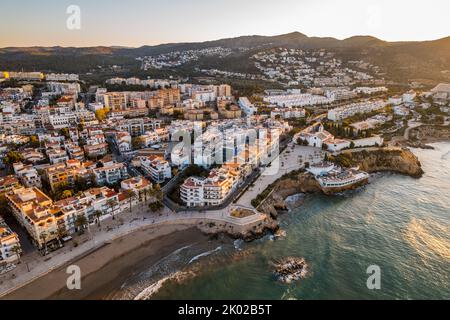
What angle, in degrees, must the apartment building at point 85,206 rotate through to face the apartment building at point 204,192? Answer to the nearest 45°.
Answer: approximately 45° to its left

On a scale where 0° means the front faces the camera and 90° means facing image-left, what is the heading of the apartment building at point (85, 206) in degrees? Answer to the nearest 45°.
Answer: approximately 315°

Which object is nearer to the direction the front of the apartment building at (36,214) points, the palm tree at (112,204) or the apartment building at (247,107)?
the palm tree

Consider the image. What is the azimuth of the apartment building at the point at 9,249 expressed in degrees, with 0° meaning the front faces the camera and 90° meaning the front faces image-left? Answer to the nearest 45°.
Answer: approximately 315°

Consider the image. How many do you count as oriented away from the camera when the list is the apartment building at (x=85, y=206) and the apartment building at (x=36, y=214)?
0

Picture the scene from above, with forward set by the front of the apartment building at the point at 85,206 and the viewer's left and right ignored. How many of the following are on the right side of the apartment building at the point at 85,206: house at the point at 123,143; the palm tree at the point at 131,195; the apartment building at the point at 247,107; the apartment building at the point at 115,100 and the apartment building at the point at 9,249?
1

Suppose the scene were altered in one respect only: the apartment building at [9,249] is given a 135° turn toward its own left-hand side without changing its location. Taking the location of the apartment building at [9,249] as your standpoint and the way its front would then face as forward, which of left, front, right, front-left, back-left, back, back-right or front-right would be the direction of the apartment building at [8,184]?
front

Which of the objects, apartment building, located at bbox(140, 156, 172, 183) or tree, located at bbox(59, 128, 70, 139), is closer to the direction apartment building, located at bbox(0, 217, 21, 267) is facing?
the apartment building

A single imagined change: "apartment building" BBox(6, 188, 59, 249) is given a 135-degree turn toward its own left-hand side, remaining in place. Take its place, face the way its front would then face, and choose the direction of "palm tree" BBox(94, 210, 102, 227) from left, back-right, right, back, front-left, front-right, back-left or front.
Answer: right

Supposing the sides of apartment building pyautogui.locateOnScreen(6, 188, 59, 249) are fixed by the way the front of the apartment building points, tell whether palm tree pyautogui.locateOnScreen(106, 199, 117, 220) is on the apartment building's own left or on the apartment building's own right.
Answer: on the apartment building's own left

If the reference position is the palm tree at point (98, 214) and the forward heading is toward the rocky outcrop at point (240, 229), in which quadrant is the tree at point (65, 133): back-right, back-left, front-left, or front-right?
back-left

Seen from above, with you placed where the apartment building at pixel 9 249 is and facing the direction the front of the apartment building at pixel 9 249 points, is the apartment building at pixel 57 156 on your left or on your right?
on your left

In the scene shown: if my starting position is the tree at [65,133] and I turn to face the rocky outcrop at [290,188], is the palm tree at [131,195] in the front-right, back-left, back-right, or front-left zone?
front-right

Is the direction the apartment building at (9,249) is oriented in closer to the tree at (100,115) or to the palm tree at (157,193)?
the palm tree

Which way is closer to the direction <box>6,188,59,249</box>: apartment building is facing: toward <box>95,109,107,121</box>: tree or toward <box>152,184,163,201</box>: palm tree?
the palm tree

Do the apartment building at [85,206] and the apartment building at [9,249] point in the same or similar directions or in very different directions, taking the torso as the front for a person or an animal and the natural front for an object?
same or similar directions

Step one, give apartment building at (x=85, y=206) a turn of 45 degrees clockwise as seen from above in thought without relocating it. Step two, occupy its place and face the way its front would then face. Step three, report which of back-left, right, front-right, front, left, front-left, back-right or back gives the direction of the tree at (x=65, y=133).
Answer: back

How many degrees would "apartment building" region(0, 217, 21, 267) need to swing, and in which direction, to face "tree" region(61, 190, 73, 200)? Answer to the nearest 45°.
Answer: approximately 90° to its left

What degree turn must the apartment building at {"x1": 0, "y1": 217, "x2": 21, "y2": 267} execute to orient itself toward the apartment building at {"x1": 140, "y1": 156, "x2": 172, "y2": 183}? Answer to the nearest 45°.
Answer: approximately 90° to its left

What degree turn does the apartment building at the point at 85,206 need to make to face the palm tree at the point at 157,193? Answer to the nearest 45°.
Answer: approximately 45° to its left
